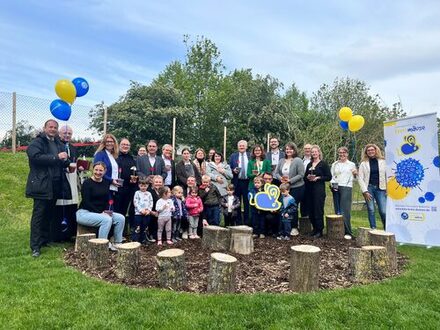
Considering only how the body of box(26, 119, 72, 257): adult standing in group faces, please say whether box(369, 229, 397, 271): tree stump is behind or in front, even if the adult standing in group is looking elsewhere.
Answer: in front

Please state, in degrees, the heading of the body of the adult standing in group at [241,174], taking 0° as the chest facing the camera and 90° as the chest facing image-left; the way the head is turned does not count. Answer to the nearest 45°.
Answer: approximately 0°

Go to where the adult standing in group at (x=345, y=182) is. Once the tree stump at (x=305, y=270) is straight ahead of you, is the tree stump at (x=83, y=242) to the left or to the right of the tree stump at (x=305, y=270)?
right

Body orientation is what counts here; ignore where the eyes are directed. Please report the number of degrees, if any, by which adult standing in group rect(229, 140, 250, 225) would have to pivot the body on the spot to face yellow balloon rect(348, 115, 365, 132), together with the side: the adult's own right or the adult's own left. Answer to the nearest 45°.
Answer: approximately 135° to the adult's own left

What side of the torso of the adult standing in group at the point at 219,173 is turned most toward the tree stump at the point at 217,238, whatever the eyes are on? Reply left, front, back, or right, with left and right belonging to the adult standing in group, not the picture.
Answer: front

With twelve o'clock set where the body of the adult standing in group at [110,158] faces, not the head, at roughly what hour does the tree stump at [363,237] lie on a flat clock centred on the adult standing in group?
The tree stump is roughly at 11 o'clock from the adult standing in group.

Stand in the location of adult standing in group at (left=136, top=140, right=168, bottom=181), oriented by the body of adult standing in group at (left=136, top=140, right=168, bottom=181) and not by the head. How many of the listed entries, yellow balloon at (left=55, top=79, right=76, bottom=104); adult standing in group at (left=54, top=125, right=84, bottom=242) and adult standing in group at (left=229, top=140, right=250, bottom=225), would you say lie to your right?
2

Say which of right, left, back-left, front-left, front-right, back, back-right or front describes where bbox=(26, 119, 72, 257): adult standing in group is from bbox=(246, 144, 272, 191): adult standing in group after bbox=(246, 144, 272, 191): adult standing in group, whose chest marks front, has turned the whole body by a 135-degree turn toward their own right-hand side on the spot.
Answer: left

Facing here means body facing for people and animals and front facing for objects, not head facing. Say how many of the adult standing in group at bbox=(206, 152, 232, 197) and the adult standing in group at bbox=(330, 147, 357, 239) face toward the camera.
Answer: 2

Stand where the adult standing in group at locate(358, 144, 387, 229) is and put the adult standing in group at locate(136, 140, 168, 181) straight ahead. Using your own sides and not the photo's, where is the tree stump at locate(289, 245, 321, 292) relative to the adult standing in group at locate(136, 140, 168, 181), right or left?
left

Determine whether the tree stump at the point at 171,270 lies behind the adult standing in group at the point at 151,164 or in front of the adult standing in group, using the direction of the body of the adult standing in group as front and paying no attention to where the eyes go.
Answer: in front

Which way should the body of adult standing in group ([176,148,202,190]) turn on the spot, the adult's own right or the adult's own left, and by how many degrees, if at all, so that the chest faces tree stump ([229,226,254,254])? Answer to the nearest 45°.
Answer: approximately 45° to the adult's own left
